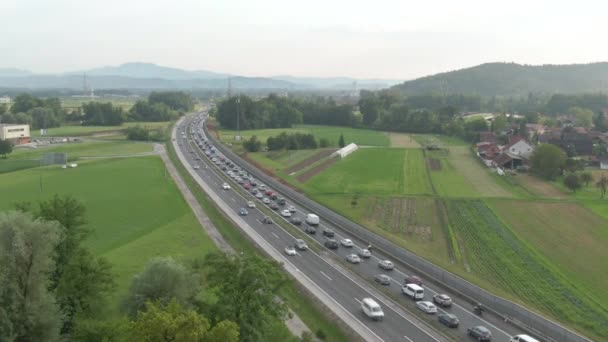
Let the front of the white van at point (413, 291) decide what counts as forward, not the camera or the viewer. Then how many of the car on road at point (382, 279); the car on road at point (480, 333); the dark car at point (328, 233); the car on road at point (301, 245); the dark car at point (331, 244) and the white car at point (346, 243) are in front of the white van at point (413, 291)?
5

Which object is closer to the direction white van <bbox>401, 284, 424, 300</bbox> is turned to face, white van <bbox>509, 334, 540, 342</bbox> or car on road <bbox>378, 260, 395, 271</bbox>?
the car on road

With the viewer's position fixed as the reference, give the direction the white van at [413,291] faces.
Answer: facing away from the viewer and to the left of the viewer

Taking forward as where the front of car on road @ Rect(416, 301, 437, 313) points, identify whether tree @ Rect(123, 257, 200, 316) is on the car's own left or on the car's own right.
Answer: on the car's own left

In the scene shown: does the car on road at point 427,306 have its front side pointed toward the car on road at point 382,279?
yes

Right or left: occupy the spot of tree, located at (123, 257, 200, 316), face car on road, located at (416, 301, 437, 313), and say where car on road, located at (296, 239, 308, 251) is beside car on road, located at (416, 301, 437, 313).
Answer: left

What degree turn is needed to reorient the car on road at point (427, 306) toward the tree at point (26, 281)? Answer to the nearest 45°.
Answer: approximately 90° to its left

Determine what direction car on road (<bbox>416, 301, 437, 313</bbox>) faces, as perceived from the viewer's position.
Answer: facing away from the viewer and to the left of the viewer

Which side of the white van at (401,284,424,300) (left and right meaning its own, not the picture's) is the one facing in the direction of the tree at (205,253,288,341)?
left
